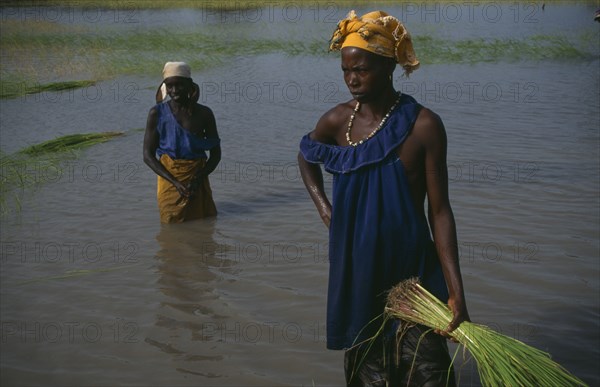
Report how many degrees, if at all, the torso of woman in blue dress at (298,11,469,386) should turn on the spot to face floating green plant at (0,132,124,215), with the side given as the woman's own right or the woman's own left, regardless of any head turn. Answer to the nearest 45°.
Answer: approximately 90° to the woman's own right

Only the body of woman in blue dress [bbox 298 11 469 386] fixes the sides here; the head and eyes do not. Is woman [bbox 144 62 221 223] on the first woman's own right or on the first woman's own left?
on the first woman's own right

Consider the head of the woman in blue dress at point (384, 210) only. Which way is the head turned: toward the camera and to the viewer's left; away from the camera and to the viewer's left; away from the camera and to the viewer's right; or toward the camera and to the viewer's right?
toward the camera and to the viewer's left

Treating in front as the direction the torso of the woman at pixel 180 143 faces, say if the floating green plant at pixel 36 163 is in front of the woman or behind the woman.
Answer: behind

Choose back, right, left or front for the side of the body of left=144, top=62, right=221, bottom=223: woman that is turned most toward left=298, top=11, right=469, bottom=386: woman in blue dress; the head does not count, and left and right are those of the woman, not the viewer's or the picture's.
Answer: front

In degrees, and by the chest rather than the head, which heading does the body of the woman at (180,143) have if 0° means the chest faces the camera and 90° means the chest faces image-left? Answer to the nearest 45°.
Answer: approximately 0°

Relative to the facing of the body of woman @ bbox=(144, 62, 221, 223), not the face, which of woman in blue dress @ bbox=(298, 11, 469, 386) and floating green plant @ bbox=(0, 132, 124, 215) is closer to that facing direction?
the woman in blue dress

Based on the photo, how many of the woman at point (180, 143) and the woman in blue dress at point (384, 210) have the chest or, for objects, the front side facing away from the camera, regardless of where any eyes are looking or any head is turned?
0

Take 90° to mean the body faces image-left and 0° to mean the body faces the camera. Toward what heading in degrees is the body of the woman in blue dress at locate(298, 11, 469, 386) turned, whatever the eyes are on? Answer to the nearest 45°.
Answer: approximately 45°

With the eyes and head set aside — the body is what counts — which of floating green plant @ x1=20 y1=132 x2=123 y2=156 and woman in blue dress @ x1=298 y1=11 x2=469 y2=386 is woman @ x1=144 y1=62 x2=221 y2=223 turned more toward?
the woman in blue dress
